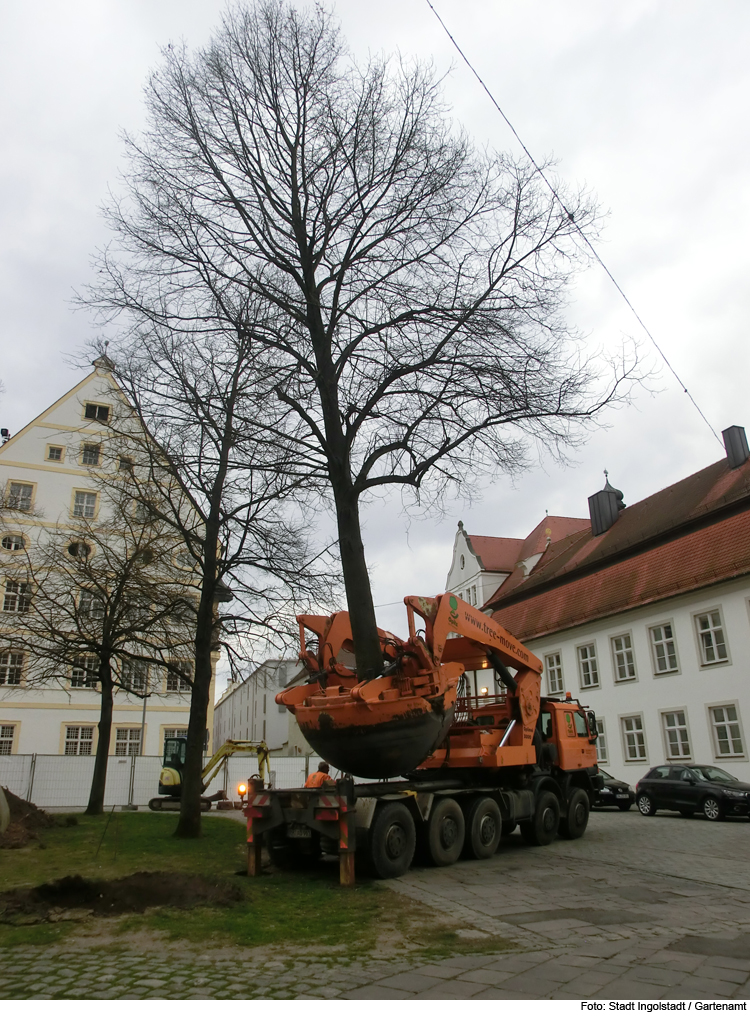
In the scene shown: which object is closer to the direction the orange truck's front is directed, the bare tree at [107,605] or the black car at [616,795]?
the black car

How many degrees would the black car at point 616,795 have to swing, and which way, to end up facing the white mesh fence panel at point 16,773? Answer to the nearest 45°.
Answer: approximately 135° to its right

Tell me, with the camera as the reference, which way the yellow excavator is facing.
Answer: facing to the right of the viewer

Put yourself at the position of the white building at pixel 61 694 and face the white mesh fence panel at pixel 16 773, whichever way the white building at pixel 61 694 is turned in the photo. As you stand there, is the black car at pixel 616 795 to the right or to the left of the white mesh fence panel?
left

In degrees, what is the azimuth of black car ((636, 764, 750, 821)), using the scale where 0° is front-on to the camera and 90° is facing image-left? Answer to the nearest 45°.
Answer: approximately 315°

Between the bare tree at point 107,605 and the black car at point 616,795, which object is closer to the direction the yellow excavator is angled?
the black car

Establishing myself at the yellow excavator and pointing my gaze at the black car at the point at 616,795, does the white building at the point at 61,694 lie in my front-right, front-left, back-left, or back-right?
back-left

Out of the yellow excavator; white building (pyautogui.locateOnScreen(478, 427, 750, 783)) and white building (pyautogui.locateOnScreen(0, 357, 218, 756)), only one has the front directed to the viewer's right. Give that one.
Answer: the yellow excavator

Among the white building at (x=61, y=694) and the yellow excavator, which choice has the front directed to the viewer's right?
the yellow excavator
